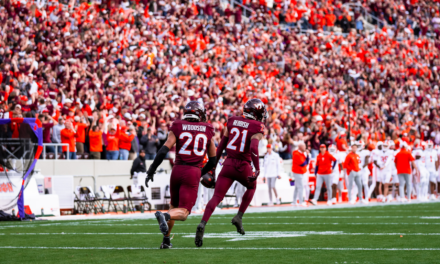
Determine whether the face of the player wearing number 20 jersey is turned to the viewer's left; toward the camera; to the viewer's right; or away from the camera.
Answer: away from the camera

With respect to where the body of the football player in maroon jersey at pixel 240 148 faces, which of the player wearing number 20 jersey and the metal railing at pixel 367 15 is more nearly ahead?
the metal railing

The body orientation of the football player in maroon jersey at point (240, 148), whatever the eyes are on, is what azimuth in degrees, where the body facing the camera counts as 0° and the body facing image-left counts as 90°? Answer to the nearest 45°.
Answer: approximately 225°

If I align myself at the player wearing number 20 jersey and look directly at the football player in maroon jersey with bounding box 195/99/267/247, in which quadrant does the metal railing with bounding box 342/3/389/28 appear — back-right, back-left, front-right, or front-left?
front-left

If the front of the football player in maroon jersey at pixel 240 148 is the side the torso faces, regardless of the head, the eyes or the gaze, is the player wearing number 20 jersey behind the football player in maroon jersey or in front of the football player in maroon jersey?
behind

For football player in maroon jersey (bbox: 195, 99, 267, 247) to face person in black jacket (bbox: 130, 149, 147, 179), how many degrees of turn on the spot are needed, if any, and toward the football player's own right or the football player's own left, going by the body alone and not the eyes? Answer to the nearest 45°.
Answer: approximately 45° to the football player's own left

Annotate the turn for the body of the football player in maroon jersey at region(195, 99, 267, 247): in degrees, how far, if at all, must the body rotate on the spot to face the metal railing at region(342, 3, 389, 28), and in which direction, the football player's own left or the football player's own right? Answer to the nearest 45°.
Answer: approximately 45° to the football player's own left

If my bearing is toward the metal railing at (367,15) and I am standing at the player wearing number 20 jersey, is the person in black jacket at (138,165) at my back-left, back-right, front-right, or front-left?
front-left
